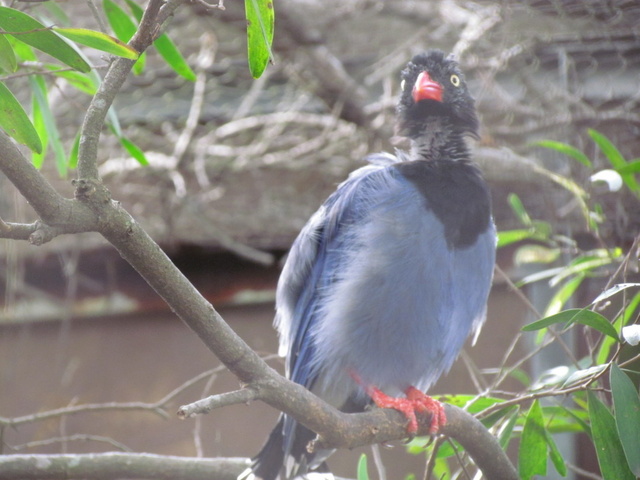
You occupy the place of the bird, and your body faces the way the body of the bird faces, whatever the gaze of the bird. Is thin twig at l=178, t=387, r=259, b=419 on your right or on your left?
on your right

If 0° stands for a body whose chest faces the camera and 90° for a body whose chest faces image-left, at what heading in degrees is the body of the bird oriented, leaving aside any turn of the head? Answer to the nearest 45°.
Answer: approximately 315°

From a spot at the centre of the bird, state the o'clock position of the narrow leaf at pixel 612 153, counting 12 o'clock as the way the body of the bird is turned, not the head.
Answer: The narrow leaf is roughly at 10 o'clock from the bird.

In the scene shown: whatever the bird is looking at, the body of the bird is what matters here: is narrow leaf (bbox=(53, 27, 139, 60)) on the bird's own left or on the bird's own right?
on the bird's own right

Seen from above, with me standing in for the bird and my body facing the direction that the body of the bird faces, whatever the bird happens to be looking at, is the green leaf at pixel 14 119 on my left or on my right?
on my right

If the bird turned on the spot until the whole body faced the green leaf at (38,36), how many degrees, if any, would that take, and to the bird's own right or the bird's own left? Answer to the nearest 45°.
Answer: approximately 90° to the bird's own right

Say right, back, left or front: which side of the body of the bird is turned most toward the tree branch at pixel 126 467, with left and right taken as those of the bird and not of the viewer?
right
